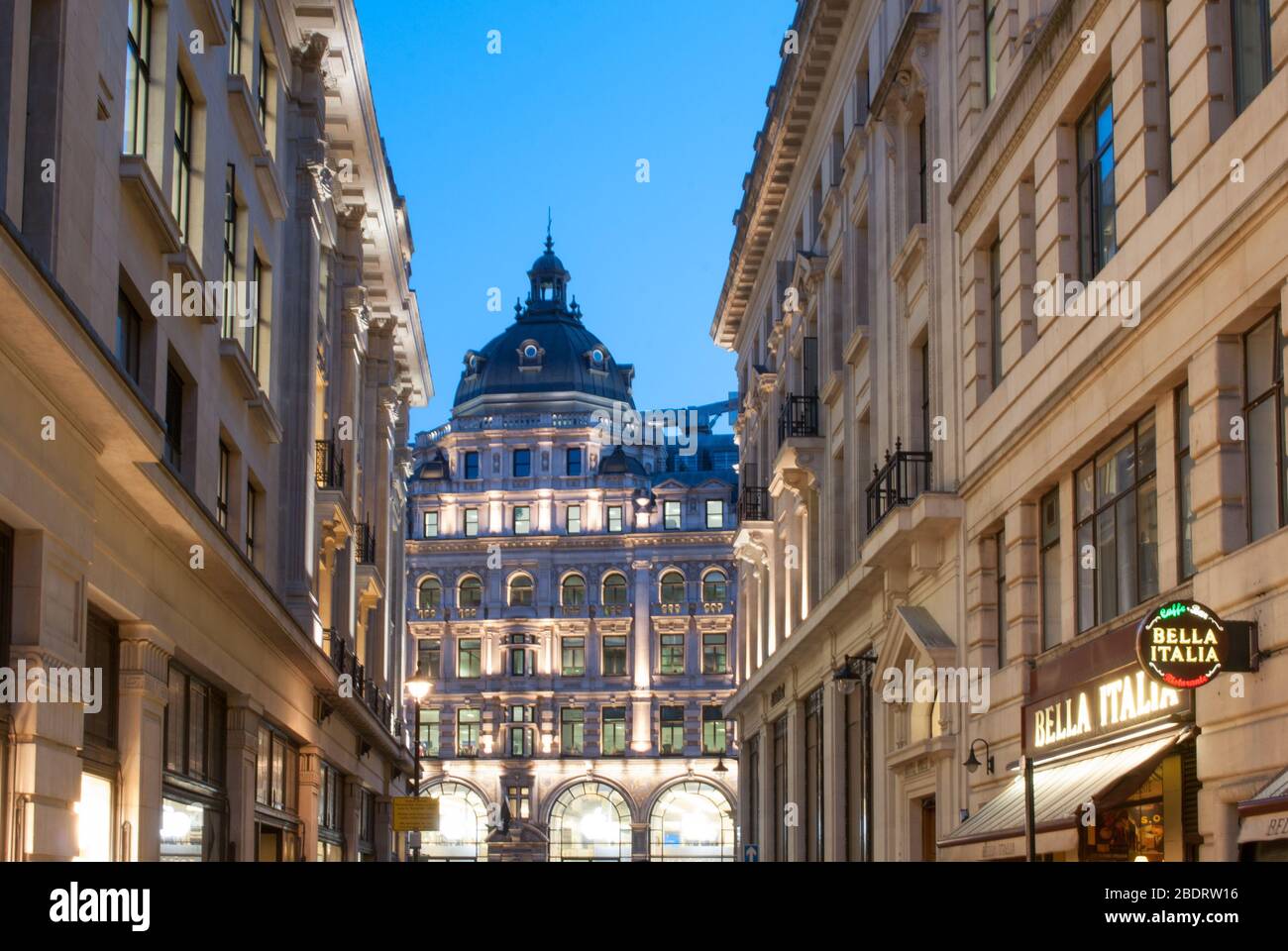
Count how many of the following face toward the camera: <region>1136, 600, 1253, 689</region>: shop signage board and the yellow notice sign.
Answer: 2

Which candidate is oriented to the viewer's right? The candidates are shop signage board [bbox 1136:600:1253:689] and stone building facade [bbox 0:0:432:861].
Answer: the stone building facade

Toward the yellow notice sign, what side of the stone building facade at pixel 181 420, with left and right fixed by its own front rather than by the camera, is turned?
left

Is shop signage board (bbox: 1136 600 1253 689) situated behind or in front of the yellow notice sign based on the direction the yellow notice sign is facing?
in front

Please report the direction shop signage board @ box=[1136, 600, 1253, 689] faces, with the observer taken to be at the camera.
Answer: facing the viewer

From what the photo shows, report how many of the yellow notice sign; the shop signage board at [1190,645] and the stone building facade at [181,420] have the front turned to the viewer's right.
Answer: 1

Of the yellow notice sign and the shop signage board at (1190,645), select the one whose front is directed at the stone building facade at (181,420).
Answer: the yellow notice sign

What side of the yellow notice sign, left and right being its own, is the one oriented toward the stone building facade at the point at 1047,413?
front

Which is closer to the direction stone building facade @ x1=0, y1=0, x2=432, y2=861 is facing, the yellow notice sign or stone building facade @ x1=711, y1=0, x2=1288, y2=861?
the stone building facade

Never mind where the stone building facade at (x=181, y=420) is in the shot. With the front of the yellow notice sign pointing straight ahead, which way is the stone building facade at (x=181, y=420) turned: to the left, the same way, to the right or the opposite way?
to the left

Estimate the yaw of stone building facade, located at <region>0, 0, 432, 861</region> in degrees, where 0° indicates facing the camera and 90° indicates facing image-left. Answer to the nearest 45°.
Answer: approximately 270°
